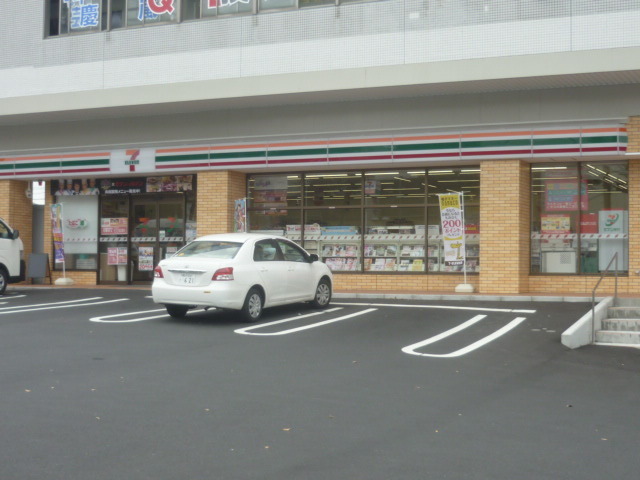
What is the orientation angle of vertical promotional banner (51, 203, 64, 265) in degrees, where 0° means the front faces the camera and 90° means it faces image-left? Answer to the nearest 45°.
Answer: approximately 0°

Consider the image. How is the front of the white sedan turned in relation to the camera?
facing away from the viewer and to the right of the viewer

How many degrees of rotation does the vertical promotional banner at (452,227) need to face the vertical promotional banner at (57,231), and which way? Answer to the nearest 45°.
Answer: approximately 90° to its right

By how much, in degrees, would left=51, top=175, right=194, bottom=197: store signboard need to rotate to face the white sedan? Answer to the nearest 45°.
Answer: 0° — it already faces it

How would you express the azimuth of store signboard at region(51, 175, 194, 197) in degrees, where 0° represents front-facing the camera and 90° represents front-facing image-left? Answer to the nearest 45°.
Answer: approximately 0°

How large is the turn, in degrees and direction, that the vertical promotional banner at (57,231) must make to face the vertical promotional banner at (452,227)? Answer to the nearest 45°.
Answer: approximately 45° to its left
